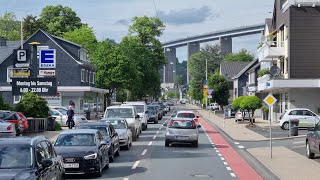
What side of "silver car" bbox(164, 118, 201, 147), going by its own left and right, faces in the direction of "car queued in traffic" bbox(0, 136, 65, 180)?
back

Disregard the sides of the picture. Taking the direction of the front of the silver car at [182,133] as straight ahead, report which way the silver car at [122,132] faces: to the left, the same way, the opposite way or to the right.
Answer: the opposite way

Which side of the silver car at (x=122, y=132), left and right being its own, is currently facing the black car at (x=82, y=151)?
front

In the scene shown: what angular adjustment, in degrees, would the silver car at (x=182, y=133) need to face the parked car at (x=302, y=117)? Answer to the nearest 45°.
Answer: approximately 45° to its right

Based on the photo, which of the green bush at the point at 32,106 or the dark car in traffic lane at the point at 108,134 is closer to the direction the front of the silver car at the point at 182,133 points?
the green bush

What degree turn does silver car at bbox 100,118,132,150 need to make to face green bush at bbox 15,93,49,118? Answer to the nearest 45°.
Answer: approximately 135° to its right

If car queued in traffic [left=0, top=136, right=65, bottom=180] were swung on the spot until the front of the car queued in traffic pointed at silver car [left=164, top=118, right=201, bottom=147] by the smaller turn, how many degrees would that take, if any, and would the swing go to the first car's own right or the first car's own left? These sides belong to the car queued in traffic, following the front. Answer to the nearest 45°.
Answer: approximately 180°
